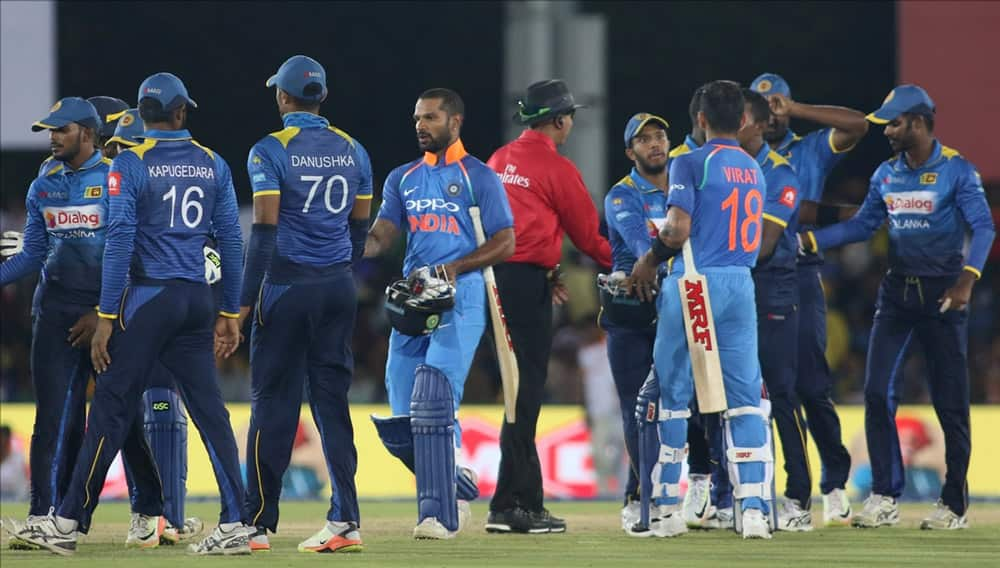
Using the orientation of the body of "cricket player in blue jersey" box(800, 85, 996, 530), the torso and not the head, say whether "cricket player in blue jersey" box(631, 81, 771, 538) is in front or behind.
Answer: in front

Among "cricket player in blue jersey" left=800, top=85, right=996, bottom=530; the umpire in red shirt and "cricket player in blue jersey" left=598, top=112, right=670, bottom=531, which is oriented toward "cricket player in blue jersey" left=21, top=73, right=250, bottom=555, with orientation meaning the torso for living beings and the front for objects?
"cricket player in blue jersey" left=800, top=85, right=996, bottom=530

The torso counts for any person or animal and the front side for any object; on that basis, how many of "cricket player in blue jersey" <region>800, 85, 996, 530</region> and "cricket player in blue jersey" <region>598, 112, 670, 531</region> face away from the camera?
0

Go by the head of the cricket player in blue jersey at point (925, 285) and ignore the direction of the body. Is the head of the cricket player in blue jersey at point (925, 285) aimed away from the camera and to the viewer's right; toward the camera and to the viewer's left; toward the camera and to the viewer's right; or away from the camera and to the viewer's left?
toward the camera and to the viewer's left

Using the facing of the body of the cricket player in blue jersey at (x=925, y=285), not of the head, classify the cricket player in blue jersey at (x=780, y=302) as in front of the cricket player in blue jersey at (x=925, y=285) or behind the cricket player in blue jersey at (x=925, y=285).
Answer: in front

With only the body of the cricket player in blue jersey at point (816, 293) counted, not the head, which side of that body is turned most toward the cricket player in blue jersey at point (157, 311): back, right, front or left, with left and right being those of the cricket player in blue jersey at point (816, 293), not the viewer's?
front

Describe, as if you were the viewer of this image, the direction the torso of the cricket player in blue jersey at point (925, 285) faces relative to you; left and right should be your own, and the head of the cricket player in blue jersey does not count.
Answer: facing the viewer and to the left of the viewer

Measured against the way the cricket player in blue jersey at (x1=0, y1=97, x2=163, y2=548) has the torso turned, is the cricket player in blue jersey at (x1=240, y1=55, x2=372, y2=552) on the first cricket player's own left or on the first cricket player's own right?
on the first cricket player's own left

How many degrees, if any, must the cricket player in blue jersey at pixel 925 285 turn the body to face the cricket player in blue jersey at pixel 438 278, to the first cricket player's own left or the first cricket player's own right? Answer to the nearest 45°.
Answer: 0° — they already face them

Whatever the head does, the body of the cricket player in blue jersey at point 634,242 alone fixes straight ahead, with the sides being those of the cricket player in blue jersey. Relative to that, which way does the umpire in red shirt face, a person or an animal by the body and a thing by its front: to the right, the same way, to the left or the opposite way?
to the left

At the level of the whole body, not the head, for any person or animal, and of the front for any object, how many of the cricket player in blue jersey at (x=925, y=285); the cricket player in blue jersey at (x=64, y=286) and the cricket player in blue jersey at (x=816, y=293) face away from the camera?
0

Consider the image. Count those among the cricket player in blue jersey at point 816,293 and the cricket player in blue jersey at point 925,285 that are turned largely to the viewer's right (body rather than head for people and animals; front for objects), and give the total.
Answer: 0
